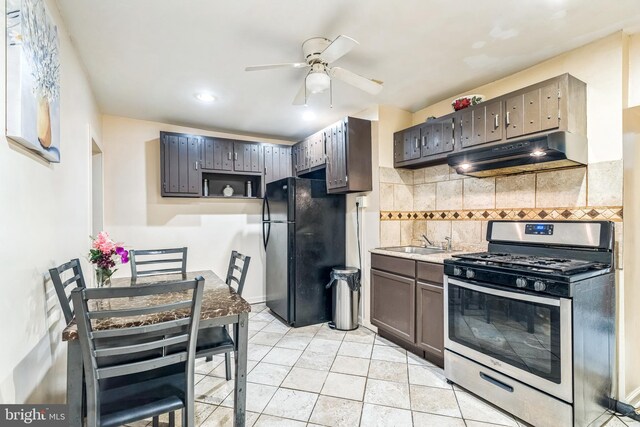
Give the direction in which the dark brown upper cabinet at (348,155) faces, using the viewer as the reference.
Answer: facing the viewer and to the left of the viewer

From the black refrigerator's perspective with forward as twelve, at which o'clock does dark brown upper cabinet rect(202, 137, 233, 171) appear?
The dark brown upper cabinet is roughly at 2 o'clock from the black refrigerator.

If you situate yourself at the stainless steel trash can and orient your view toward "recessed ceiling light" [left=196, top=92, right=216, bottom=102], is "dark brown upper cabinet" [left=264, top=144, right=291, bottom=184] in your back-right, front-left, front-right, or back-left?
front-right

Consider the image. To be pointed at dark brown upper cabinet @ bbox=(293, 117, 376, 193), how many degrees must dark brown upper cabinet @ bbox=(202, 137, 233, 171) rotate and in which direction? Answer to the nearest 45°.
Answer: approximately 45° to its left

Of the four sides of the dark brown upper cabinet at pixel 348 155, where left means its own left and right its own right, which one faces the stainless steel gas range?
left

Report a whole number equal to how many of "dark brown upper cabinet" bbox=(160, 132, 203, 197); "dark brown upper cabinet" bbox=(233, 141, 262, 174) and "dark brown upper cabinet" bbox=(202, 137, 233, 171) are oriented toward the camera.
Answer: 3

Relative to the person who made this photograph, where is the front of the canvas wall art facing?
facing the viewer and to the right of the viewer

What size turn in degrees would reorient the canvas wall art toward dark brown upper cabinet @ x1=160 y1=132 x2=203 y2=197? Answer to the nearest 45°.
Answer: approximately 90° to its left

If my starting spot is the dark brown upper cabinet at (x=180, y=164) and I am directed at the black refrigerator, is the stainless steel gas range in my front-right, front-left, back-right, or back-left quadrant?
front-right

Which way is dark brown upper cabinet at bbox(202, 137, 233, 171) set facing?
toward the camera

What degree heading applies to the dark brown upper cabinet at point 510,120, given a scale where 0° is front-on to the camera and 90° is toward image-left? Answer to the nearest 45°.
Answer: approximately 45°

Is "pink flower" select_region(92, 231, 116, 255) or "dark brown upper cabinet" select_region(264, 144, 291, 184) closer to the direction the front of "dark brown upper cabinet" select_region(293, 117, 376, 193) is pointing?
the pink flower
